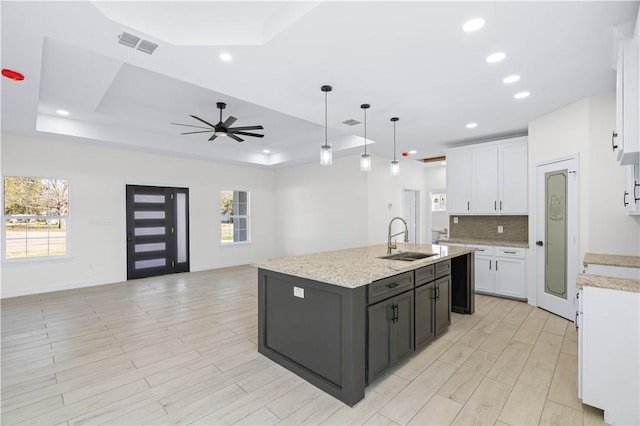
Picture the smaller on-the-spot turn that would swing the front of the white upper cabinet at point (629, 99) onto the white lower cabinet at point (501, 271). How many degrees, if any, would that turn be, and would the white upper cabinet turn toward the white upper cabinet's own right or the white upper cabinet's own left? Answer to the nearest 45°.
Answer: approximately 45° to the white upper cabinet's own right

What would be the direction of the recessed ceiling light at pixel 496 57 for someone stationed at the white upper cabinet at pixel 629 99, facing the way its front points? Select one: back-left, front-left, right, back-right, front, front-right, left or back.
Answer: front

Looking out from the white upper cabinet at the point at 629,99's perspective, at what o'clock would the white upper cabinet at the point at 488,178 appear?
the white upper cabinet at the point at 488,178 is roughly at 2 o'clock from the white upper cabinet at the point at 629,99.

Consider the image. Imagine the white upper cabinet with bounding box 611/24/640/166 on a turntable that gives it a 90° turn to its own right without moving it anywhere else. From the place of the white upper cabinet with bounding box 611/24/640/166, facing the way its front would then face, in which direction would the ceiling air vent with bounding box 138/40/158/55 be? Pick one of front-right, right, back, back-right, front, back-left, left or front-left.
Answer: back-left

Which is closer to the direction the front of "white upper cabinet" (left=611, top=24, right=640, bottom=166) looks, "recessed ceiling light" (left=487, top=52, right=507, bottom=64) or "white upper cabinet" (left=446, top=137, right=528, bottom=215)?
the recessed ceiling light

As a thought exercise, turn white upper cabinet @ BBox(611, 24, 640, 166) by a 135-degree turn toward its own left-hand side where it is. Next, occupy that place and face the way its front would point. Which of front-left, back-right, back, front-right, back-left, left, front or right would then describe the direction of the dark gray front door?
back-right

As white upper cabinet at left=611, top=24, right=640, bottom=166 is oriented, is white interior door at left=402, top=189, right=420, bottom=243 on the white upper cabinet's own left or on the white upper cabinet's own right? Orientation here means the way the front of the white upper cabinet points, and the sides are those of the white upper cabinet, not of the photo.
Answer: on the white upper cabinet's own right

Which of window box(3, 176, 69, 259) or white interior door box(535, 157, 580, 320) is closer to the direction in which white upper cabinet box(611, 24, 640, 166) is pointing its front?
the window

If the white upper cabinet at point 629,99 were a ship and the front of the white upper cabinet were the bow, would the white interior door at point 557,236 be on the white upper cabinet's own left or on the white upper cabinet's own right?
on the white upper cabinet's own right

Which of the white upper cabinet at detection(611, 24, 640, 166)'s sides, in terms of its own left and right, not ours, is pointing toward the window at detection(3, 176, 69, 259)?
front

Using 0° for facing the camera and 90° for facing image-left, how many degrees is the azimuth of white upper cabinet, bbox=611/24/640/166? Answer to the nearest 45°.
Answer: approximately 90°

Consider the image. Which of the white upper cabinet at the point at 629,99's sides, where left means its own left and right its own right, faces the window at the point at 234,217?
front

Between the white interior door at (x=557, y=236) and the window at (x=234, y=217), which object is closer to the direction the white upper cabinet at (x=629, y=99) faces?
the window

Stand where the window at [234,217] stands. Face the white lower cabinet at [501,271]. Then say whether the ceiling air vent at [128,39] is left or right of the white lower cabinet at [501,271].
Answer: right

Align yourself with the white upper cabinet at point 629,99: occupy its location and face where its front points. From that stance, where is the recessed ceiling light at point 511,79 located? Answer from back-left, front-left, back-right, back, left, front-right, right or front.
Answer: front-right
